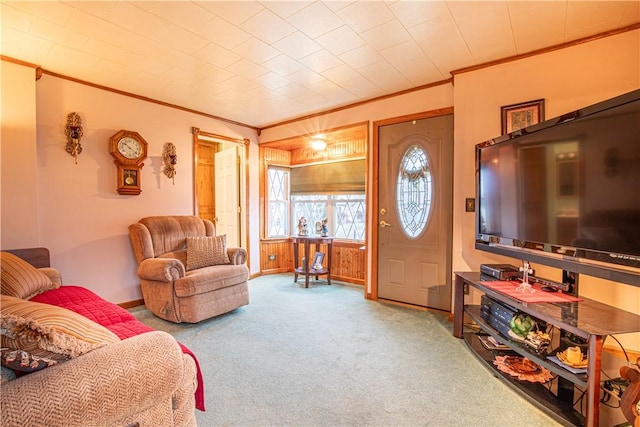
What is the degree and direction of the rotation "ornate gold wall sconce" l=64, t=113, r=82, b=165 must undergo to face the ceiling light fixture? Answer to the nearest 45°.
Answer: approximately 90° to its left

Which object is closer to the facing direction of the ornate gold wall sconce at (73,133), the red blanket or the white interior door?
the red blanket

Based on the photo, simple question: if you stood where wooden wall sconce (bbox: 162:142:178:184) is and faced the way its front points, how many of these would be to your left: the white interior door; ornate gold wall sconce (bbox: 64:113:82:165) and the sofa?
1

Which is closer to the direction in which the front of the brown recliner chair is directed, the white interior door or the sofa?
the sofa

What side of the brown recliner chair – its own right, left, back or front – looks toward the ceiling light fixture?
left

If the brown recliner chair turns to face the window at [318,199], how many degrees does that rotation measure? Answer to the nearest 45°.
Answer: approximately 90° to its left

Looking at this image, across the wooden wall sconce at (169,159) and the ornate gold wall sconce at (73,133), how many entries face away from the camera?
0

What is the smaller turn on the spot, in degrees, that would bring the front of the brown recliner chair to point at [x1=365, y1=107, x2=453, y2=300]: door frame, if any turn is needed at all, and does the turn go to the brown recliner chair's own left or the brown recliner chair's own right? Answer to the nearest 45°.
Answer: approximately 45° to the brown recliner chair's own left

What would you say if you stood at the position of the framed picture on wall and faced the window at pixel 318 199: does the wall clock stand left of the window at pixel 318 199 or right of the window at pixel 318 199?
left
